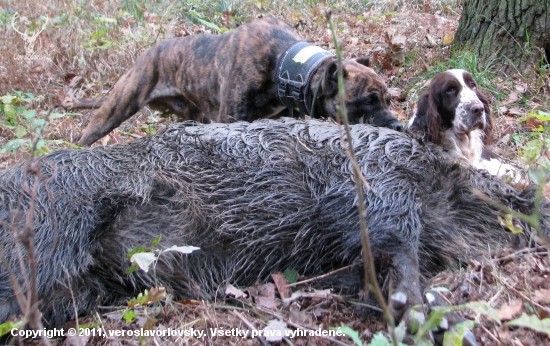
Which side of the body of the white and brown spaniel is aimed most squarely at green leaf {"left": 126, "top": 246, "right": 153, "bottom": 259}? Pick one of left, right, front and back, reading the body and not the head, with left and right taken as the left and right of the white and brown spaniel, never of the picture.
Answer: right

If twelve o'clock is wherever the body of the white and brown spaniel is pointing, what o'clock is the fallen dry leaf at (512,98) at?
The fallen dry leaf is roughly at 8 o'clock from the white and brown spaniel.

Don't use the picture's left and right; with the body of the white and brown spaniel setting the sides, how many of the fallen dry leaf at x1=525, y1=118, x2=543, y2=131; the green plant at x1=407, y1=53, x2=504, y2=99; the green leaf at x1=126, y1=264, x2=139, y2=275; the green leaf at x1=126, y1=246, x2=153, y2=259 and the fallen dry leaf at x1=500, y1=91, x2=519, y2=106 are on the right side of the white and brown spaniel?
2

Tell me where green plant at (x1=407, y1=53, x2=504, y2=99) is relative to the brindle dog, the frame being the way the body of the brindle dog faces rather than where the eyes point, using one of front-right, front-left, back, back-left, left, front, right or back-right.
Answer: front

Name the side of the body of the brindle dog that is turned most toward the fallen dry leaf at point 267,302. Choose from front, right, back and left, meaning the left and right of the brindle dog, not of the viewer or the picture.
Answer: right

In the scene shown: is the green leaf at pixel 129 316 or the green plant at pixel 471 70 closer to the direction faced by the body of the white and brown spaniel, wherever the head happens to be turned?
the green leaf

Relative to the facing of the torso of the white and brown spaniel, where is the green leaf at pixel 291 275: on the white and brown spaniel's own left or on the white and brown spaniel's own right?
on the white and brown spaniel's own right

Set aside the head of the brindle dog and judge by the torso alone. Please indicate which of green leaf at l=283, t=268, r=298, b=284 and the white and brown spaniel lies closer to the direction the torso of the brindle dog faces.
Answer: the white and brown spaniel

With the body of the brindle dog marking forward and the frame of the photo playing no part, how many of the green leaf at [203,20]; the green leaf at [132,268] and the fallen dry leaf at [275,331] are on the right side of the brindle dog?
2

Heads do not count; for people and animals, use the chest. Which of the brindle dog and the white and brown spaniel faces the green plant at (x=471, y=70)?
the brindle dog

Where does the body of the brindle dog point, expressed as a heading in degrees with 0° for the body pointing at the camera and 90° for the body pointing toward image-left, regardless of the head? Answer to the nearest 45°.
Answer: approximately 270°

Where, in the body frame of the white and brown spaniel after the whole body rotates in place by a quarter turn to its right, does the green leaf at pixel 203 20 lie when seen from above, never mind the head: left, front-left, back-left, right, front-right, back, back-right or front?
right

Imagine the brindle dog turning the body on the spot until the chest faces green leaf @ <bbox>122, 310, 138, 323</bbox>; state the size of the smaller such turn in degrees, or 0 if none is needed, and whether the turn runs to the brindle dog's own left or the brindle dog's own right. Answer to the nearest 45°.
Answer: approximately 90° to the brindle dog's own right

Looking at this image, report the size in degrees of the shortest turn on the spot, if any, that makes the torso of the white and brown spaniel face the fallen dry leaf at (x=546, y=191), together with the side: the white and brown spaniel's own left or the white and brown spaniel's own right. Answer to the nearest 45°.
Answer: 0° — it already faces it

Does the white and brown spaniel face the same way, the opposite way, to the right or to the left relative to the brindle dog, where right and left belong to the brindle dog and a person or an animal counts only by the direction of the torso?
to the right

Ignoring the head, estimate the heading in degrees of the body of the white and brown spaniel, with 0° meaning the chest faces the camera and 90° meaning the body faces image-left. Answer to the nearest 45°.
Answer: approximately 315°

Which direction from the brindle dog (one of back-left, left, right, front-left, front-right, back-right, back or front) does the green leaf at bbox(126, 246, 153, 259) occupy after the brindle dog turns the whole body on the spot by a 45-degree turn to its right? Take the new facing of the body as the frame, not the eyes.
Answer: front-right
